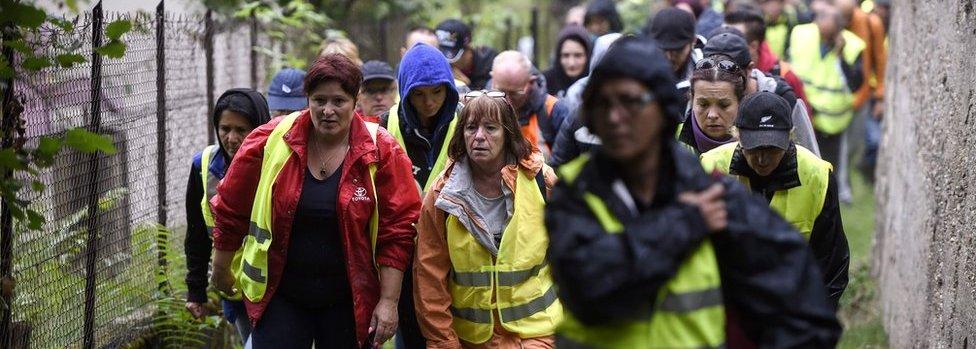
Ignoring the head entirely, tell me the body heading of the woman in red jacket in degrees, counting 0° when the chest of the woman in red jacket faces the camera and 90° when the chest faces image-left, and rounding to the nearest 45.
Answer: approximately 0°
